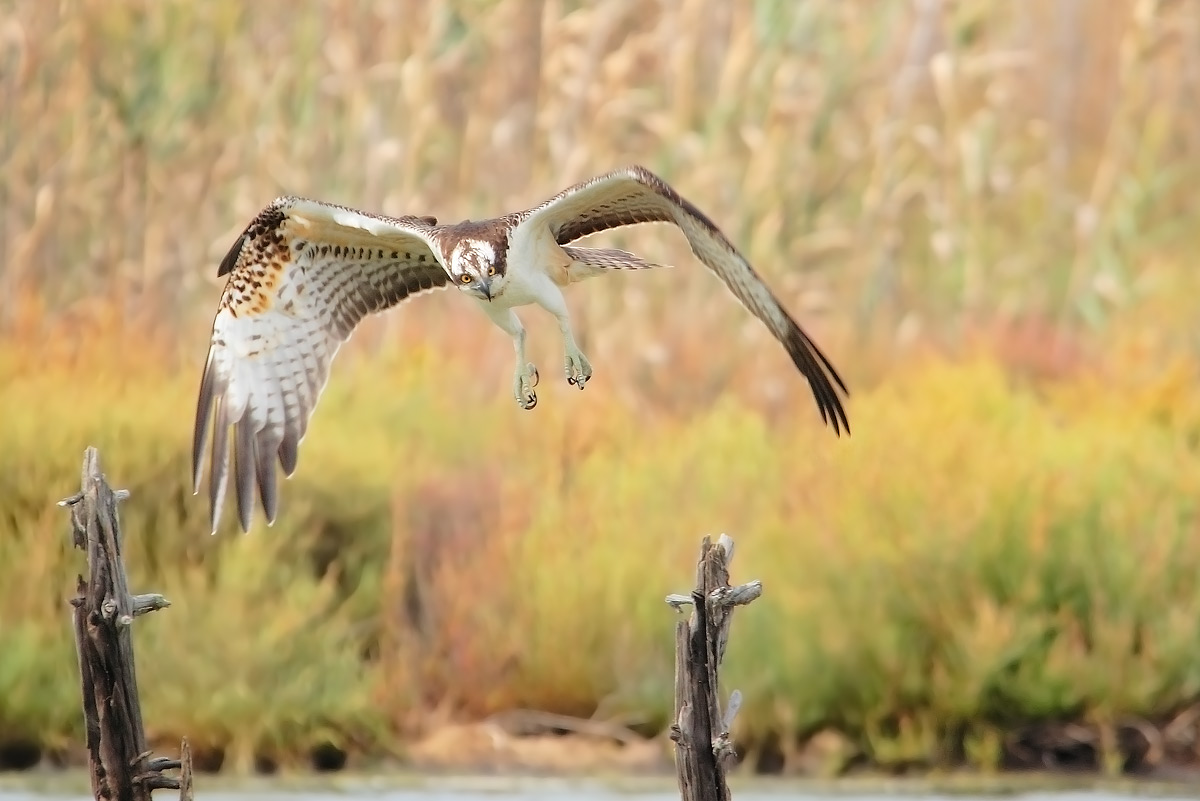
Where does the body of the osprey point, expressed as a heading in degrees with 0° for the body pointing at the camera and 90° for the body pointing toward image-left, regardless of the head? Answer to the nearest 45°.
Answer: approximately 45°

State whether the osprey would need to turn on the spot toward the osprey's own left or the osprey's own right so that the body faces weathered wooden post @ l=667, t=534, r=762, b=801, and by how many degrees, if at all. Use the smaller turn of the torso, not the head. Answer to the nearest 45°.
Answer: approximately 90° to the osprey's own left
